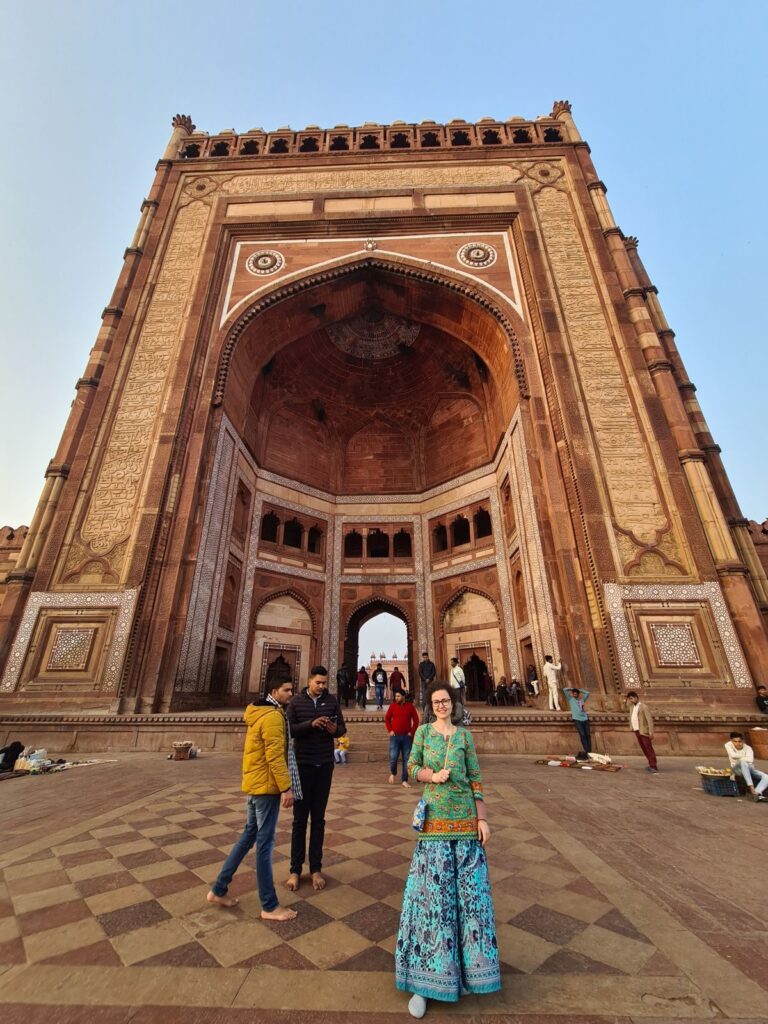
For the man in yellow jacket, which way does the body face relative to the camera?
to the viewer's right

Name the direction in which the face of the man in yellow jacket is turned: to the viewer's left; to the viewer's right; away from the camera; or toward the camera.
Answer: to the viewer's right

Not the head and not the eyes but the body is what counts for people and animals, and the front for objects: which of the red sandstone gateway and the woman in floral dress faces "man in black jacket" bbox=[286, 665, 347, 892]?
the red sandstone gateway

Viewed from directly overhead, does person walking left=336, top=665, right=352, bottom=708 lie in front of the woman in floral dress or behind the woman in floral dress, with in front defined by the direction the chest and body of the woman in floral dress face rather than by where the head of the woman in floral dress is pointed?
behind

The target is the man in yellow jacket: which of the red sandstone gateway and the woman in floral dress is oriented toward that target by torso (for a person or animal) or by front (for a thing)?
the red sandstone gateway

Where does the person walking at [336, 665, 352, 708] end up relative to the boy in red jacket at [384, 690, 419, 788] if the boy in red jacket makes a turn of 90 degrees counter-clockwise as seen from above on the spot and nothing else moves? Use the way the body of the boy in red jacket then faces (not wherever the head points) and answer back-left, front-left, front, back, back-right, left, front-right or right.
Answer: left

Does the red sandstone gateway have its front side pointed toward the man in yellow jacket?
yes

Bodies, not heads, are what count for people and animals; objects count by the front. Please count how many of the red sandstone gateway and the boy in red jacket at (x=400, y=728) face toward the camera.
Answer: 2

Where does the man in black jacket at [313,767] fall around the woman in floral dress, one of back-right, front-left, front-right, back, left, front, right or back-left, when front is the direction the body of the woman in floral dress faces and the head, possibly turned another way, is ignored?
back-right

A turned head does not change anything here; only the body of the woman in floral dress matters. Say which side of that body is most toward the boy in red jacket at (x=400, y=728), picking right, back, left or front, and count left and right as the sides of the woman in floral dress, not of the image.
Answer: back

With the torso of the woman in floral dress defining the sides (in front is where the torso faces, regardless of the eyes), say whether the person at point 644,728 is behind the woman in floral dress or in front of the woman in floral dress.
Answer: behind

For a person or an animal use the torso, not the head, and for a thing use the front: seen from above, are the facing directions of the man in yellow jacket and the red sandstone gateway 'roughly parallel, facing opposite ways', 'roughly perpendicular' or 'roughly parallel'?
roughly perpendicular
